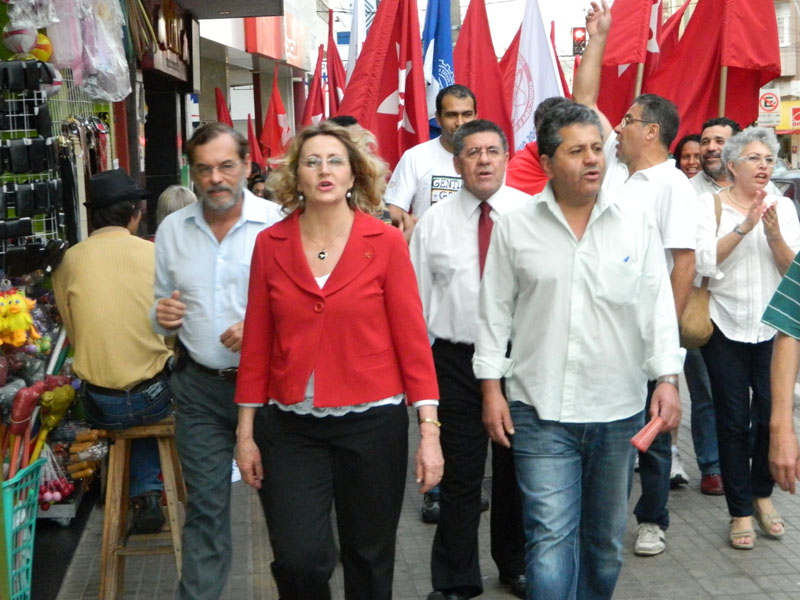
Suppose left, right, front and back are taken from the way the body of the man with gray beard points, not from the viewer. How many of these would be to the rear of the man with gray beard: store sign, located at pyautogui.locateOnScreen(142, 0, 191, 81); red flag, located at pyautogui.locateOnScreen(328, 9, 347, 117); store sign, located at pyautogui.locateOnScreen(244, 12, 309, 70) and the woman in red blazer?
3

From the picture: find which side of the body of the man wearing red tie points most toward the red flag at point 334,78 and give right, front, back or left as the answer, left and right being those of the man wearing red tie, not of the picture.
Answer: back

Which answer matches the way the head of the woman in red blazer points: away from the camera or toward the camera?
toward the camera

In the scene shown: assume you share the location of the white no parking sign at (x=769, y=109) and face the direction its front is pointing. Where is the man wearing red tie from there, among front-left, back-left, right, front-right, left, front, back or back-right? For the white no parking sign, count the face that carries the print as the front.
front

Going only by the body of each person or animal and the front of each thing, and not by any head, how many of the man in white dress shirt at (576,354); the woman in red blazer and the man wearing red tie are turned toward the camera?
3

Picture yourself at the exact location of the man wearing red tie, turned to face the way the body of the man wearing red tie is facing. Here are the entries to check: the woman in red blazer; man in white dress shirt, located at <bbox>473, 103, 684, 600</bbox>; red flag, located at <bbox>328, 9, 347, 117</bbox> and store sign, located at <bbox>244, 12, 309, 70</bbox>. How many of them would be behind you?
2

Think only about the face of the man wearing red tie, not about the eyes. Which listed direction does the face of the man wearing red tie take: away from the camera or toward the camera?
toward the camera

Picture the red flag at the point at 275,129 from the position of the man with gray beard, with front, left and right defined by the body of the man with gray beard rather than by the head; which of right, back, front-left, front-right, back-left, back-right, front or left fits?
back

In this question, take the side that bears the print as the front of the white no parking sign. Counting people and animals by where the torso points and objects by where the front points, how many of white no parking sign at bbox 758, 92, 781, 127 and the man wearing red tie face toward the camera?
2

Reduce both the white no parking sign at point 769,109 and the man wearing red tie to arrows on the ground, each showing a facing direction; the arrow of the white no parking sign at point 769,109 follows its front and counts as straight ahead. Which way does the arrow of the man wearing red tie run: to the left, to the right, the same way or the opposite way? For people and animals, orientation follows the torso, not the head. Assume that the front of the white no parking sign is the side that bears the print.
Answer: the same way

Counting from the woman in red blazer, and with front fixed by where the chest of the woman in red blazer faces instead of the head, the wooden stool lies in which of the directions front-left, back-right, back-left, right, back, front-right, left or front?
back-right

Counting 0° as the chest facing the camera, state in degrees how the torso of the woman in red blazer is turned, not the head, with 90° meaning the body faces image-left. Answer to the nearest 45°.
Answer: approximately 0°

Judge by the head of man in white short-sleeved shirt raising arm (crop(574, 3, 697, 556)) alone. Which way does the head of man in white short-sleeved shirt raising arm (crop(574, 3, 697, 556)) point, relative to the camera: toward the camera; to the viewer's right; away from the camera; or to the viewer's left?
to the viewer's left

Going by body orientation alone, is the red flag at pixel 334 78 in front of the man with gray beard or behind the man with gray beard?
behind

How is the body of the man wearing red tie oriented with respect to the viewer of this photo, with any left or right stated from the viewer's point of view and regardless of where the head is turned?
facing the viewer

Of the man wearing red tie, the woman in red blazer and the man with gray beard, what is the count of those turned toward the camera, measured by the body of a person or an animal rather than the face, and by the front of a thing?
3
